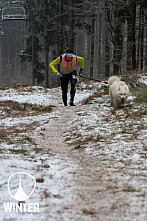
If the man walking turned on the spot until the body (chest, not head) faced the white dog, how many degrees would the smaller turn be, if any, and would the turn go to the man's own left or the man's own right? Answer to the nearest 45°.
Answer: approximately 45° to the man's own left

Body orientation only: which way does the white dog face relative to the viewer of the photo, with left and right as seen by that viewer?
facing the viewer and to the right of the viewer

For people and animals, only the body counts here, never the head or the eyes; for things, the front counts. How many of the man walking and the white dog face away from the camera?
0

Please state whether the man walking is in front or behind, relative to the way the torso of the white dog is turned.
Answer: behind

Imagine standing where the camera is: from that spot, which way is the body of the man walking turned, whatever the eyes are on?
toward the camera
